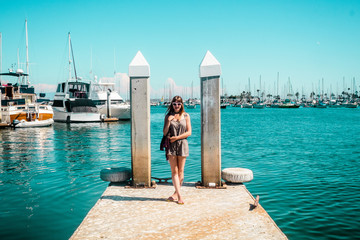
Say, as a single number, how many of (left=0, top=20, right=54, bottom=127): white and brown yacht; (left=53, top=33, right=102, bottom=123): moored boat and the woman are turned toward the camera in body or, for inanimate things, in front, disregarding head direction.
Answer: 1

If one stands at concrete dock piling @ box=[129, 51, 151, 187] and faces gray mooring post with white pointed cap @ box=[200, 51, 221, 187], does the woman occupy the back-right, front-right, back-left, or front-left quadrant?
front-right

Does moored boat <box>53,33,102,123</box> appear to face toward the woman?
no

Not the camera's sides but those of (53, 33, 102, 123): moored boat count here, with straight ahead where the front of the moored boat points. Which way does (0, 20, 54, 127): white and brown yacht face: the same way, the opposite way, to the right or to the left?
the same way

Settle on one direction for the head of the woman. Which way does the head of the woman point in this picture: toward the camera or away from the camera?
toward the camera

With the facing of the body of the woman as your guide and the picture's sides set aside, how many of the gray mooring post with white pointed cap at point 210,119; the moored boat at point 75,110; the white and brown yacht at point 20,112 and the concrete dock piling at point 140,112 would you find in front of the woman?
0

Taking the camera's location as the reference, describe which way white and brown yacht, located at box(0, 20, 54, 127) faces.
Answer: facing away from the viewer and to the left of the viewer

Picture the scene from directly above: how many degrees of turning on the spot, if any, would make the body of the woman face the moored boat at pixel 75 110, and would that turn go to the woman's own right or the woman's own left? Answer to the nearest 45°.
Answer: approximately 180°

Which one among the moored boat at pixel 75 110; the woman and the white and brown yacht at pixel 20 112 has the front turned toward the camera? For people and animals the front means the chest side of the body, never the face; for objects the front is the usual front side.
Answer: the woman

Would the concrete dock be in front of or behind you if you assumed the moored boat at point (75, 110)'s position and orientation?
behind

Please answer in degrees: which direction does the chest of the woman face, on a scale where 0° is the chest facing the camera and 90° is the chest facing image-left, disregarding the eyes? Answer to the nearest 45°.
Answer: approximately 0°

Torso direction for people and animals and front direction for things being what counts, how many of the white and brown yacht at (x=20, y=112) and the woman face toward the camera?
1
